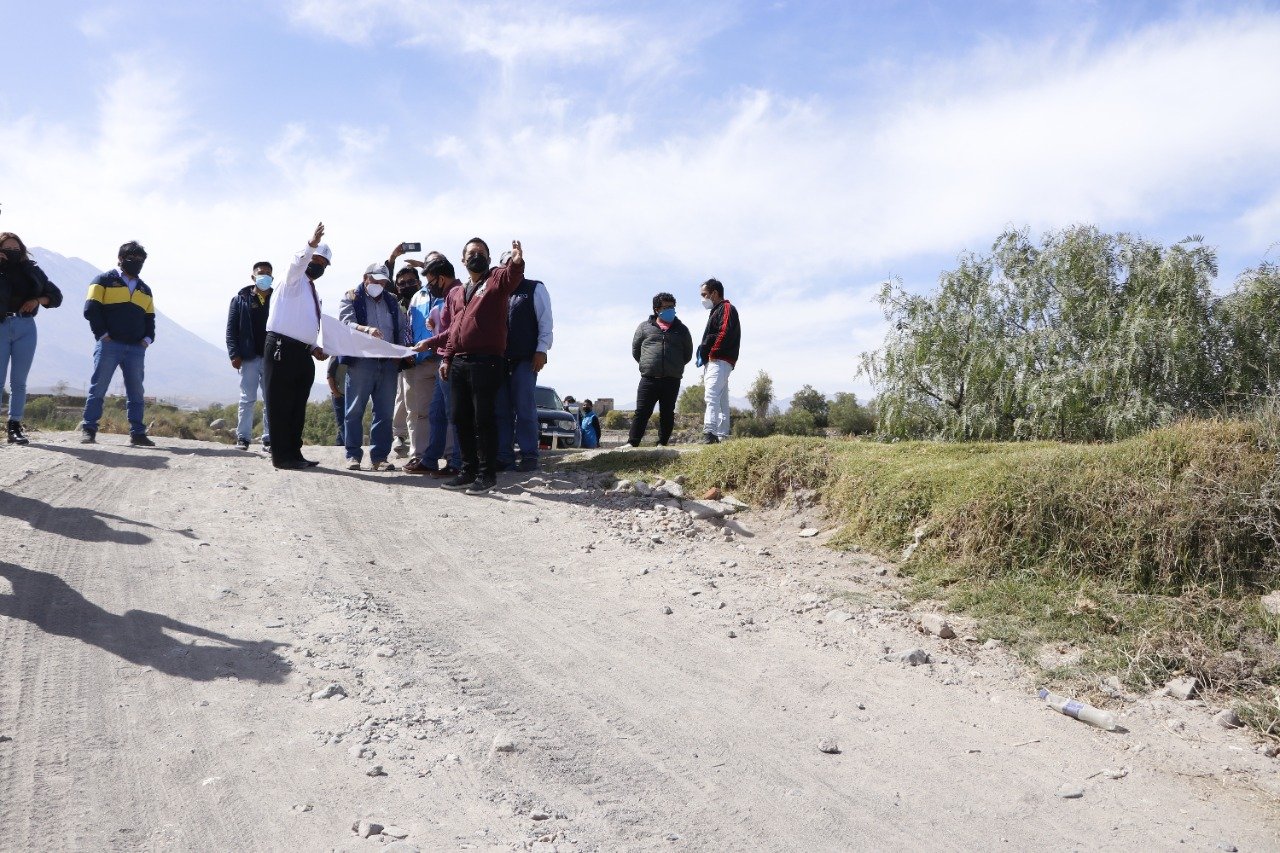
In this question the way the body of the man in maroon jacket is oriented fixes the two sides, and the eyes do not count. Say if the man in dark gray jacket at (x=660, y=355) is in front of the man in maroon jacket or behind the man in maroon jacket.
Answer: behind

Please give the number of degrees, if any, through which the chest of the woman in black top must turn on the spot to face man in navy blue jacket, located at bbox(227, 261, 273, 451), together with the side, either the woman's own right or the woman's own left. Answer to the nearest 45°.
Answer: approximately 90° to the woman's own left

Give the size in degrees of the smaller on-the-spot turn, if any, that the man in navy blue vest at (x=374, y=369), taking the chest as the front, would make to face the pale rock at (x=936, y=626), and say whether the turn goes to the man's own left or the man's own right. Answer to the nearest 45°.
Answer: approximately 45° to the man's own left

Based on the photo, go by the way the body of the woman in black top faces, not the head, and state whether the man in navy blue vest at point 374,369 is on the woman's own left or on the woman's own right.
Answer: on the woman's own left

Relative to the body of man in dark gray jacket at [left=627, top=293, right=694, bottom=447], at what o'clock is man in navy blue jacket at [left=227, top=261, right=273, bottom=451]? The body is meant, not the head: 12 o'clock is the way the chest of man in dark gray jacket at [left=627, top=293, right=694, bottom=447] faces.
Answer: man in navy blue jacket at [left=227, top=261, right=273, bottom=451] is roughly at 3 o'clock from man in dark gray jacket at [left=627, top=293, right=694, bottom=447].

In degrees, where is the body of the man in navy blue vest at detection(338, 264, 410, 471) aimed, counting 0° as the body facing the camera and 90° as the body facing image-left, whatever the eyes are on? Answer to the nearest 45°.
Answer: approximately 0°

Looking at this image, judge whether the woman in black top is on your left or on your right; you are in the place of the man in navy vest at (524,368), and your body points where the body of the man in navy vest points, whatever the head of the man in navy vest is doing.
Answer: on your right

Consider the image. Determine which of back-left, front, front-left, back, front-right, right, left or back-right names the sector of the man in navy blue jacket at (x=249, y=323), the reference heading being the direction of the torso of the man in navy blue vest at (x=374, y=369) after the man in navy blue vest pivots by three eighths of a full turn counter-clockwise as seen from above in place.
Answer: left

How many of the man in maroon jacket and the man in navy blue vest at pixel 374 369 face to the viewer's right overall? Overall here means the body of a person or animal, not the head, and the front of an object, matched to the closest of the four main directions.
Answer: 0

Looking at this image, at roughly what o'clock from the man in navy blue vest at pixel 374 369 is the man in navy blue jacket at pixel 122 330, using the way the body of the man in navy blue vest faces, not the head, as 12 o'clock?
The man in navy blue jacket is roughly at 4 o'clock from the man in navy blue vest.

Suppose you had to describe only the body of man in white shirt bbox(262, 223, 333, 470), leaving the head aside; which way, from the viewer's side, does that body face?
to the viewer's right

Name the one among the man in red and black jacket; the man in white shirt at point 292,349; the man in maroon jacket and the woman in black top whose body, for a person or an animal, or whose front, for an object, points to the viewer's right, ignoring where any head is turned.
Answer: the man in white shirt

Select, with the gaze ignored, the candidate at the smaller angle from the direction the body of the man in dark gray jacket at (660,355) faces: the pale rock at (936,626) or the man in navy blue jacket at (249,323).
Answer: the pale rock

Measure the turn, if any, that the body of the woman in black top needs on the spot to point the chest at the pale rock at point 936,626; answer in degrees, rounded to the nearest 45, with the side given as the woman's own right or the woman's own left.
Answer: approximately 45° to the woman's own left

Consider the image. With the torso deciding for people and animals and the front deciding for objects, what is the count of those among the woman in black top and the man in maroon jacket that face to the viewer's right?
0
